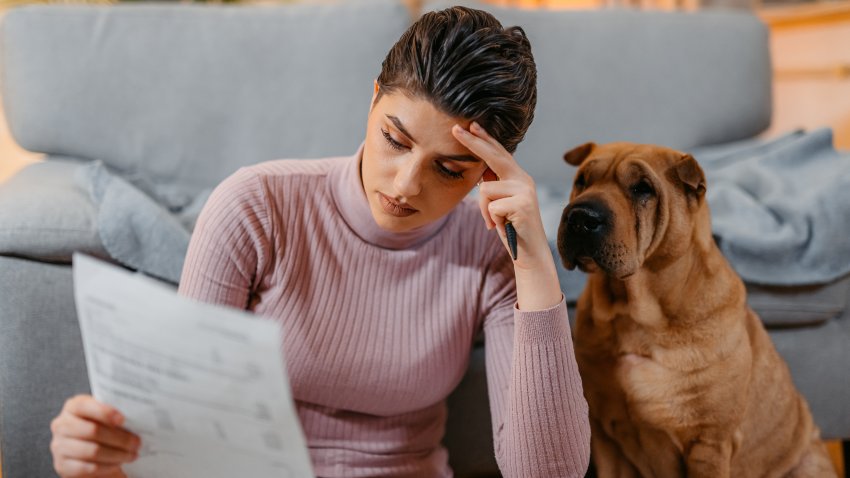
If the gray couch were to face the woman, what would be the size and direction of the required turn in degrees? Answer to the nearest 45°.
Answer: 0° — it already faces them

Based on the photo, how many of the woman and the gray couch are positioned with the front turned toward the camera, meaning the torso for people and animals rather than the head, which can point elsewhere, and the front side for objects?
2

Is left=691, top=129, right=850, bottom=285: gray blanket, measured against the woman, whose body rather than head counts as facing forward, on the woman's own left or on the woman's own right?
on the woman's own left

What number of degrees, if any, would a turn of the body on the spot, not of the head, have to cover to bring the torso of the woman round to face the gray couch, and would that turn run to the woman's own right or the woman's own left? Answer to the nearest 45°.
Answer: approximately 180°
